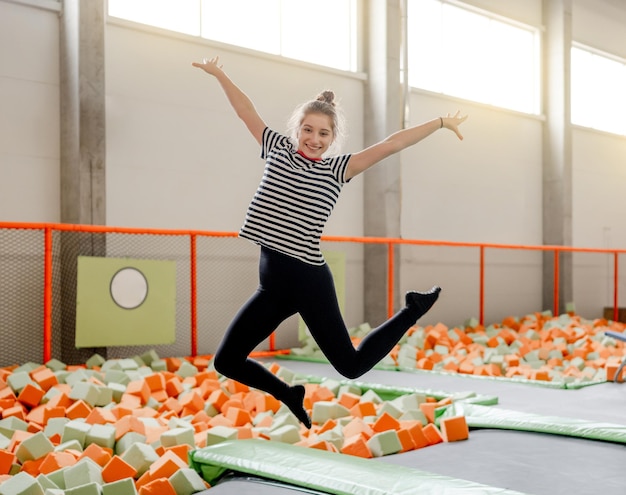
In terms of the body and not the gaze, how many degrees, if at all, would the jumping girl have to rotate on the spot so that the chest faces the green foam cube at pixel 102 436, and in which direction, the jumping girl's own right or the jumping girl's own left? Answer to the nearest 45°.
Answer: approximately 135° to the jumping girl's own right

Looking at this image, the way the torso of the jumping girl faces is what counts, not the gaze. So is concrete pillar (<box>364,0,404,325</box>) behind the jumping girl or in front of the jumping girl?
behind

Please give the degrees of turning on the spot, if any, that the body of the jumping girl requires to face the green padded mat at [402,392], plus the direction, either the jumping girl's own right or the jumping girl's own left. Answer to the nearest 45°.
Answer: approximately 180°

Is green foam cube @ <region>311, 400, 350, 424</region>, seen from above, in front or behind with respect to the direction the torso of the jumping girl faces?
behind

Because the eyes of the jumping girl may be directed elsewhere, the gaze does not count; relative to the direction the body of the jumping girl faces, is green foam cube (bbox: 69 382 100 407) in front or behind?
behind

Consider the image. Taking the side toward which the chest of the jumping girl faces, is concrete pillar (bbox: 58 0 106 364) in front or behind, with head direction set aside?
behind

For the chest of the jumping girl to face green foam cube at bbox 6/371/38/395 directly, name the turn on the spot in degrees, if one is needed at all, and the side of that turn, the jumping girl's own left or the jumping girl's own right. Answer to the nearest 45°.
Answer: approximately 135° to the jumping girl's own right

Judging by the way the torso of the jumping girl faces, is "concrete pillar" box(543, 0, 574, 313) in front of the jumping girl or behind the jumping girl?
behind

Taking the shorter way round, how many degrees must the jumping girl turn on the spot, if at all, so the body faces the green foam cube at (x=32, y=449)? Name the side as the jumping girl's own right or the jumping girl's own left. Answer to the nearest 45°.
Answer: approximately 135° to the jumping girl's own right

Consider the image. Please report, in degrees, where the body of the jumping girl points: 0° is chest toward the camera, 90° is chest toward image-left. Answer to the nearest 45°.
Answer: approximately 0°

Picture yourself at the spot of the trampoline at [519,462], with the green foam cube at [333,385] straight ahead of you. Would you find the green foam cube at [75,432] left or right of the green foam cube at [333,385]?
left

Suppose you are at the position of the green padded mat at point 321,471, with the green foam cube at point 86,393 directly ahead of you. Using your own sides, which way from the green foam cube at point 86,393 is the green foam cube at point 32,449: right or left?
left
